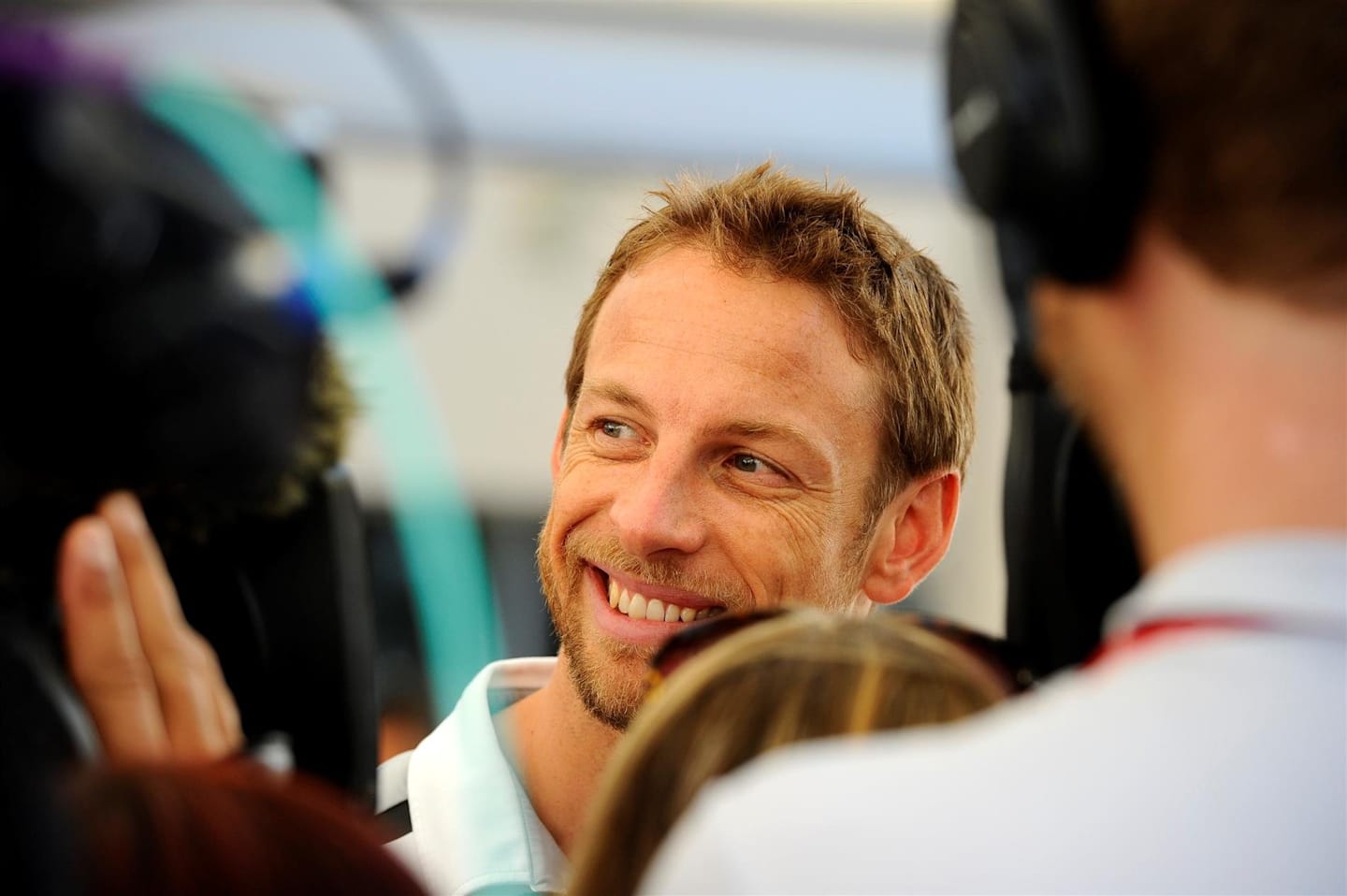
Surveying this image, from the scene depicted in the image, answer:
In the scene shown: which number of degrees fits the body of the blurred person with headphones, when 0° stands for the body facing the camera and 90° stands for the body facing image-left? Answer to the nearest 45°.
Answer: approximately 180°

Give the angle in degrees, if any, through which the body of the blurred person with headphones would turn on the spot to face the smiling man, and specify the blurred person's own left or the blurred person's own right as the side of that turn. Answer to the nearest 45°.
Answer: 0° — they already face them

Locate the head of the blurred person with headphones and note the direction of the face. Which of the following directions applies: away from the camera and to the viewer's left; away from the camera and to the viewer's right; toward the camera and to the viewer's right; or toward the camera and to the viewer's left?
away from the camera and to the viewer's left
